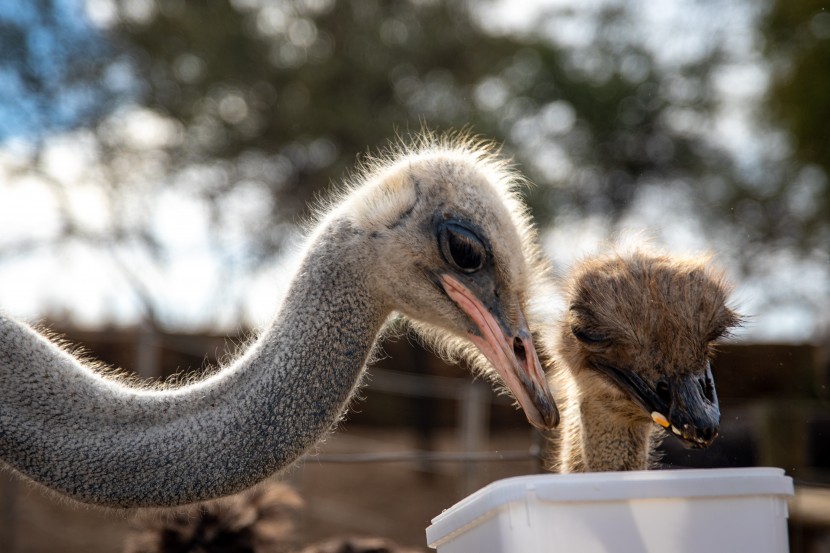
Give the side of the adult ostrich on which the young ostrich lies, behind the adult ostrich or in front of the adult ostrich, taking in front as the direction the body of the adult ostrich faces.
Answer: in front

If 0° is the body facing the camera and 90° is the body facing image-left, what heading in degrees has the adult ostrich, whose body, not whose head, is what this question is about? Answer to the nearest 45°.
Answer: approximately 270°

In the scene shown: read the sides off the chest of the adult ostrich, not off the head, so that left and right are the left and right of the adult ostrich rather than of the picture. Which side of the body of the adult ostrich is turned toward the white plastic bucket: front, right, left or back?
front
